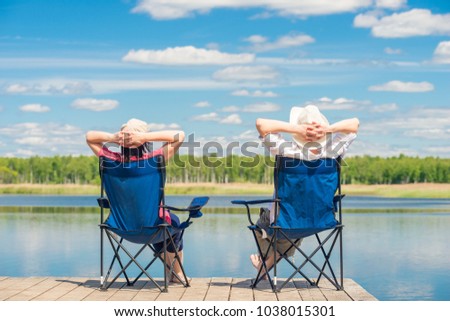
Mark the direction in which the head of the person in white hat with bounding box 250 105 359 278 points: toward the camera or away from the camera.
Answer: away from the camera

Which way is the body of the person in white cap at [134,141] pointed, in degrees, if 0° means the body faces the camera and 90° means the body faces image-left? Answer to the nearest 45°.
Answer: approximately 180°

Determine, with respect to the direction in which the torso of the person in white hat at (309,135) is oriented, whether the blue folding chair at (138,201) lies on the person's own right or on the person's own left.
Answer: on the person's own left

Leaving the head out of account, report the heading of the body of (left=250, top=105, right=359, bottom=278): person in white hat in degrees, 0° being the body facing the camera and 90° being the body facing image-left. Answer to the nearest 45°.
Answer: approximately 180°

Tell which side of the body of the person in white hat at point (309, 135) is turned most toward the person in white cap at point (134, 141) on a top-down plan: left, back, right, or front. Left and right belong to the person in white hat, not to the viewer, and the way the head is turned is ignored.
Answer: left

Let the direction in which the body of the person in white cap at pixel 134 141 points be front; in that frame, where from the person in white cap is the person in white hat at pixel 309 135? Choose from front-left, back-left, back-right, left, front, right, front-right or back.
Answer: right

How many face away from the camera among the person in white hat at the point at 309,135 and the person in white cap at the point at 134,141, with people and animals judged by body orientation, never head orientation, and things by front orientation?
2

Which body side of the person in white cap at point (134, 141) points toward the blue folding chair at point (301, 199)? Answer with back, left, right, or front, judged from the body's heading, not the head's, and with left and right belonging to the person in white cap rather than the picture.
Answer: right
